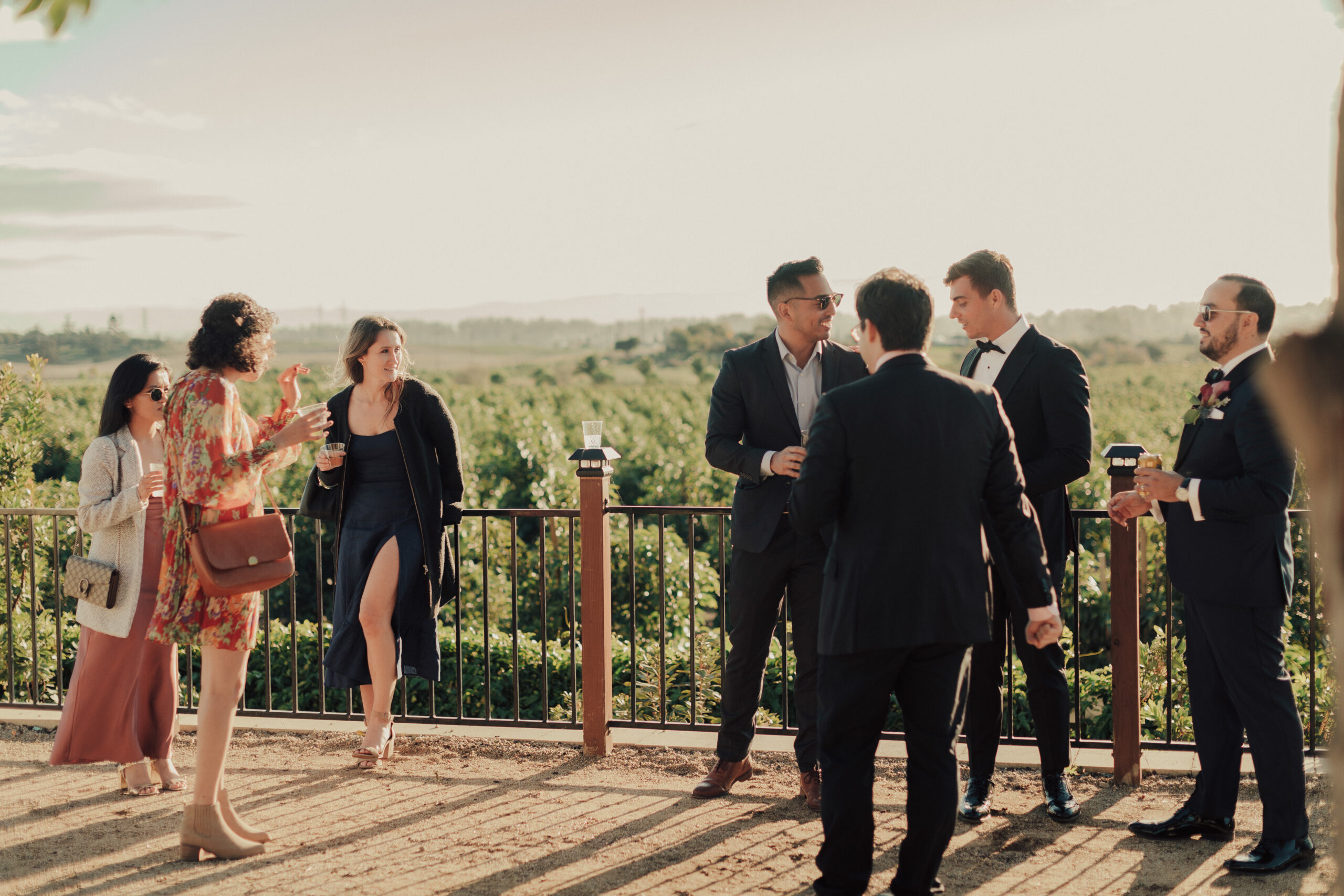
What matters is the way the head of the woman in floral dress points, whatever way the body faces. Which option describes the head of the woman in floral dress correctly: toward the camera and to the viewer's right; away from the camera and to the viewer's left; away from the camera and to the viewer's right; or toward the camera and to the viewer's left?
away from the camera and to the viewer's right

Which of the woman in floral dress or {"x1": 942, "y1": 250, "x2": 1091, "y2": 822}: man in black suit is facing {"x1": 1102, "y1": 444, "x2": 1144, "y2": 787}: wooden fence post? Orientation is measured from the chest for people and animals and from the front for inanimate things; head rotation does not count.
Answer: the woman in floral dress

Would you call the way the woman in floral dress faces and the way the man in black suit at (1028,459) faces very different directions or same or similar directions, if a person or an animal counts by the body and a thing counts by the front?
very different directions

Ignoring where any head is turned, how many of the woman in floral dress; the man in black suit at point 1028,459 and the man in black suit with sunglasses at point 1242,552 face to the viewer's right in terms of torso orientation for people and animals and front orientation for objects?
1

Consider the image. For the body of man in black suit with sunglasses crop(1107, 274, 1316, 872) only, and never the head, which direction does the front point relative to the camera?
to the viewer's left

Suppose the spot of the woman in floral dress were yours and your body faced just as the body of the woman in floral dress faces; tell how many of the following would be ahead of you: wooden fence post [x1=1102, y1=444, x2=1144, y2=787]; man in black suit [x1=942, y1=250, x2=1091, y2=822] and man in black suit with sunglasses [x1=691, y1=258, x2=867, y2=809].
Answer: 3

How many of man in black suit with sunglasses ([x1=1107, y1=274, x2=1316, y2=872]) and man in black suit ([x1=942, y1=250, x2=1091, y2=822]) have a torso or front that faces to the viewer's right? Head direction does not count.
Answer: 0

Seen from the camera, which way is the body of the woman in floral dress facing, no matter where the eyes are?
to the viewer's right

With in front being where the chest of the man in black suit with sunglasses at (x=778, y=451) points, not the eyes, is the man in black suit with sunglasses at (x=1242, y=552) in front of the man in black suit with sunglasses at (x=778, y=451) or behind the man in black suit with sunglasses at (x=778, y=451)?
in front

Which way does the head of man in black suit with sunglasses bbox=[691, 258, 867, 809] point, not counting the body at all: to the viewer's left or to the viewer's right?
to the viewer's right

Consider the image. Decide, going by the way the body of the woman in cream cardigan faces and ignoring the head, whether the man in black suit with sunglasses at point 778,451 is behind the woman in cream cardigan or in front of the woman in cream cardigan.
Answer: in front
